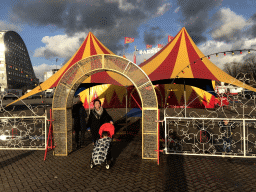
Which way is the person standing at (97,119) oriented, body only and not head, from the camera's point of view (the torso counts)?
toward the camera

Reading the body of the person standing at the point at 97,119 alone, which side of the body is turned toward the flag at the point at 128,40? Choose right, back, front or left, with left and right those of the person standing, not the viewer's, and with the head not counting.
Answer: back

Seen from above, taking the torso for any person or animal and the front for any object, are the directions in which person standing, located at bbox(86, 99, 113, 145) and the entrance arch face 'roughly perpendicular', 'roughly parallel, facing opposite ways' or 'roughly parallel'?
roughly parallel

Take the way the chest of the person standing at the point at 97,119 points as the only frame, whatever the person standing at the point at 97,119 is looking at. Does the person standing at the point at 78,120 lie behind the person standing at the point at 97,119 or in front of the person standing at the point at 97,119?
behind

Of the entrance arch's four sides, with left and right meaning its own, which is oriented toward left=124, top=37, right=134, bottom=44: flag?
back
